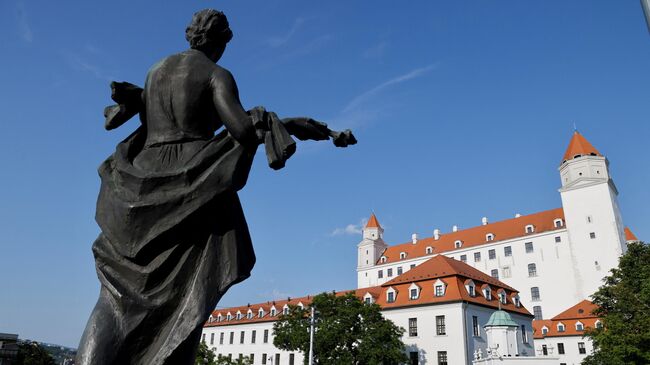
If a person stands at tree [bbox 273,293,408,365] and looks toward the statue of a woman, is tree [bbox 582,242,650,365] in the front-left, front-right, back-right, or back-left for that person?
front-left

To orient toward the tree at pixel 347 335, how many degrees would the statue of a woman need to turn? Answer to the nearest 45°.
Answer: approximately 45° to its left

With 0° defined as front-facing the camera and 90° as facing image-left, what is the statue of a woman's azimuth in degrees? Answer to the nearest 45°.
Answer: approximately 225°

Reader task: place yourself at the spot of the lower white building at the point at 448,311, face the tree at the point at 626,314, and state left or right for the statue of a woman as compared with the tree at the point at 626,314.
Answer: right

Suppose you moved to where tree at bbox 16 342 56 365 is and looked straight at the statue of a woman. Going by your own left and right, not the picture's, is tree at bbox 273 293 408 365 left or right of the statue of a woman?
left

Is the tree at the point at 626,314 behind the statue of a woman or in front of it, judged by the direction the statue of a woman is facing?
in front

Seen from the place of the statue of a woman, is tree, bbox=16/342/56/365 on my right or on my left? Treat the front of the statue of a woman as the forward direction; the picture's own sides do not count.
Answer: on my left

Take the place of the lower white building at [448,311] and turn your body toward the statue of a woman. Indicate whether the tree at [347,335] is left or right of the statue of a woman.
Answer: right

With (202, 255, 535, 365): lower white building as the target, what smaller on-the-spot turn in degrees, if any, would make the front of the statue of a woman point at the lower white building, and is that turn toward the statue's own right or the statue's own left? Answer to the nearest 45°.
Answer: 0° — it already faces it

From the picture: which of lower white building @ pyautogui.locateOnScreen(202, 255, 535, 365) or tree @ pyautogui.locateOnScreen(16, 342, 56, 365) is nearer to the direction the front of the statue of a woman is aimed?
the lower white building
